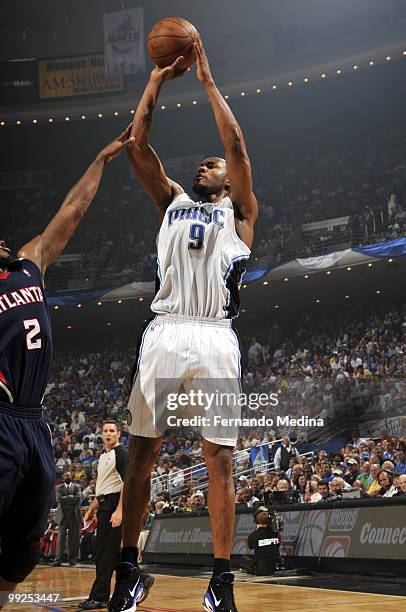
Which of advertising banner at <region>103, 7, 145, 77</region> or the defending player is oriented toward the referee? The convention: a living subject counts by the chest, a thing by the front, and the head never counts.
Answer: the advertising banner

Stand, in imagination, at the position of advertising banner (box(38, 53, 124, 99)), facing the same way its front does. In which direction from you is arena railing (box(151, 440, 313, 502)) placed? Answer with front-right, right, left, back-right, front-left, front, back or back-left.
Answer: front

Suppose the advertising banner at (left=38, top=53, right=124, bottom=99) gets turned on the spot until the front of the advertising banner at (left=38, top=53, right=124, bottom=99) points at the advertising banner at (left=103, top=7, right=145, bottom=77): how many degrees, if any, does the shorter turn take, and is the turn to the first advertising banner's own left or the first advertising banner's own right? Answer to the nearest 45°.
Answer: approximately 45° to the first advertising banner's own left

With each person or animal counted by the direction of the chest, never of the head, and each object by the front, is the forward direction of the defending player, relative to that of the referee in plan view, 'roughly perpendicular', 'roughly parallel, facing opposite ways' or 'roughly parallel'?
roughly perpendicular

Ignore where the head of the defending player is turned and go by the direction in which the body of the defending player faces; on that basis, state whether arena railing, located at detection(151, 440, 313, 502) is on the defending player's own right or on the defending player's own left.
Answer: on the defending player's own left

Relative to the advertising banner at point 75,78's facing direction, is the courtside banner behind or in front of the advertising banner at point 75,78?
in front

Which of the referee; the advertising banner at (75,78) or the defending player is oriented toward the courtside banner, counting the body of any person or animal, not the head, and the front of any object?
the advertising banner

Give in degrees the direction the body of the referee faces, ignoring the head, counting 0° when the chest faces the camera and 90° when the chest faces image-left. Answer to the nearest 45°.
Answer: approximately 45°

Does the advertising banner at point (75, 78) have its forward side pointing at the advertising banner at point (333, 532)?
yes

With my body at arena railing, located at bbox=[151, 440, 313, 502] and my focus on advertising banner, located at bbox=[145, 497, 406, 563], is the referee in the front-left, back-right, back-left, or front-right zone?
front-right

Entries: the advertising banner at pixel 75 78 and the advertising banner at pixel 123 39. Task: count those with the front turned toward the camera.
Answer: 2

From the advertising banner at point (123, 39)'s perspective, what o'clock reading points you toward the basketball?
The basketball is roughly at 12 o'clock from the advertising banner.

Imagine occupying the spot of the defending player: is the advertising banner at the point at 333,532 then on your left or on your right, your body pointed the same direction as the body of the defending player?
on your left

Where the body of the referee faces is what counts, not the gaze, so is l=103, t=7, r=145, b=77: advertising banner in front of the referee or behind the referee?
behind

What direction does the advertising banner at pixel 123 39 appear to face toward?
toward the camera

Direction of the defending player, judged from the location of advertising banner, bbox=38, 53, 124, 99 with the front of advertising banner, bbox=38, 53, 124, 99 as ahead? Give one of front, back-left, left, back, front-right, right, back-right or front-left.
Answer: front

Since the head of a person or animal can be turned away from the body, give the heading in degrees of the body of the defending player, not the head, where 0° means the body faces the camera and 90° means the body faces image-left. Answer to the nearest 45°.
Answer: approximately 315°
